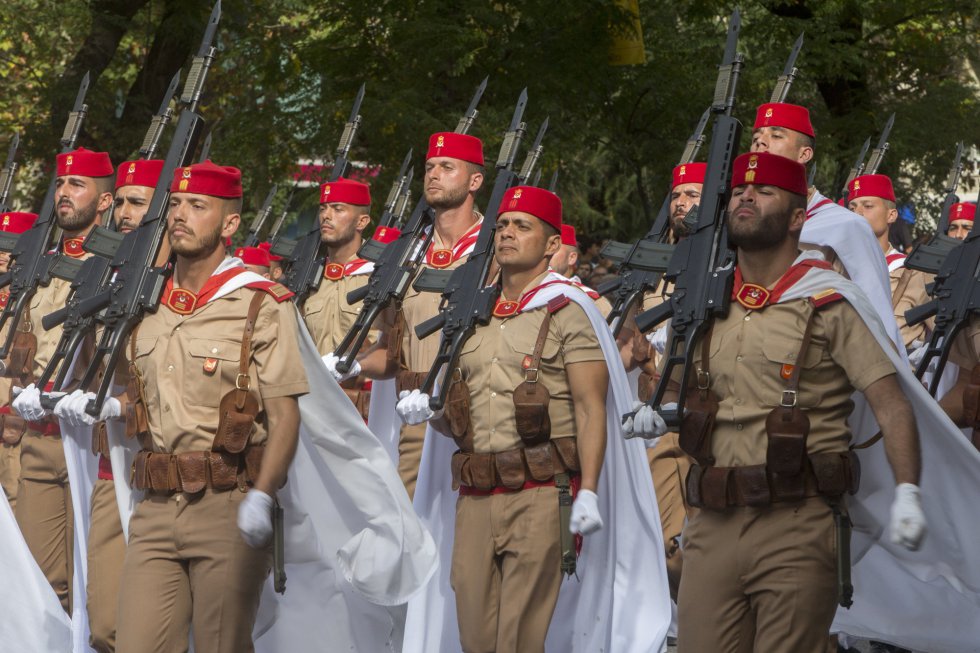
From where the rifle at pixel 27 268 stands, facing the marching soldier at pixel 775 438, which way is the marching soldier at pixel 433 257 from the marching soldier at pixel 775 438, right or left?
left

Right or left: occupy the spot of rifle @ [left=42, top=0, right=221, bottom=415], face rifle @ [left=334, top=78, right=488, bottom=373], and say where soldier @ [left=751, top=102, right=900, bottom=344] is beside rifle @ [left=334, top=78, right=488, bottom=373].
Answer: right

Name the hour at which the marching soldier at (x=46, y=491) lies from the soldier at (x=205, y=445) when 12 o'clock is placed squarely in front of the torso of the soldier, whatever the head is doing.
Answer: The marching soldier is roughly at 4 o'clock from the soldier.

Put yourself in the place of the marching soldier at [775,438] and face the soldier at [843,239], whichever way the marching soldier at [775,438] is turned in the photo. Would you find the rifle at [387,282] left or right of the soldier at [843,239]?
left

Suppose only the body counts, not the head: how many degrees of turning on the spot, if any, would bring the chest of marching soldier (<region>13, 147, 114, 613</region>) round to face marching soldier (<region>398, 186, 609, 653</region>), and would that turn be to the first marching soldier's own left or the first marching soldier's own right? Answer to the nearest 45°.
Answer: approximately 90° to the first marching soldier's own left
